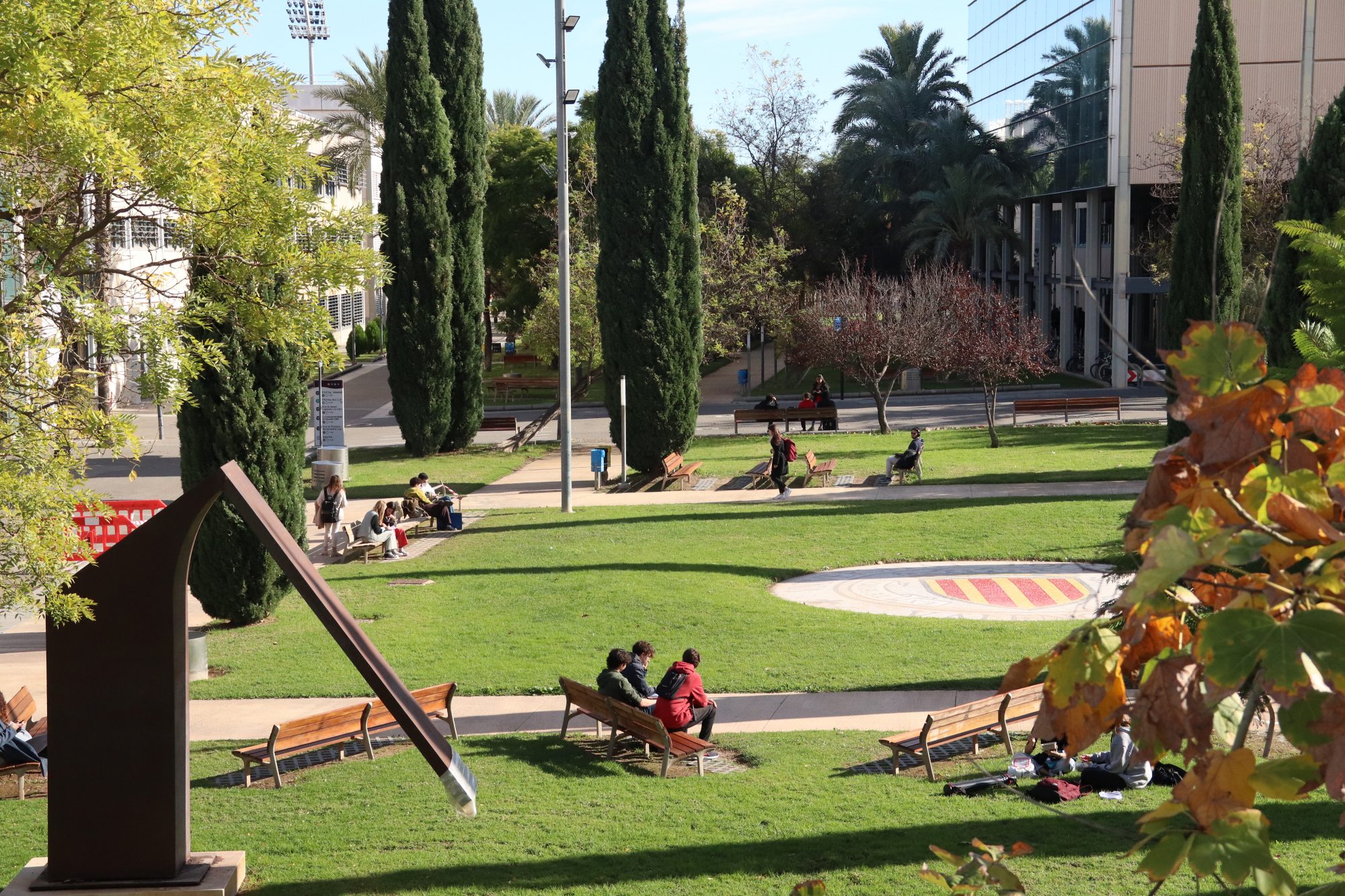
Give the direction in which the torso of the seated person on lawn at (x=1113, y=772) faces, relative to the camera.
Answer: to the viewer's left

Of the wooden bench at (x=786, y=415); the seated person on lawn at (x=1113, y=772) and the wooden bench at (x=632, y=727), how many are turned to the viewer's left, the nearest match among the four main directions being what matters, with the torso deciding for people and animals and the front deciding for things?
1

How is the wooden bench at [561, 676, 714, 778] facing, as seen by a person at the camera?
facing away from the viewer and to the right of the viewer

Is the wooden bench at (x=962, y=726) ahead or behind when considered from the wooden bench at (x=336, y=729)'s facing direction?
behind

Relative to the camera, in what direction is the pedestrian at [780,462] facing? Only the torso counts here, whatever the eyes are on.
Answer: to the viewer's left

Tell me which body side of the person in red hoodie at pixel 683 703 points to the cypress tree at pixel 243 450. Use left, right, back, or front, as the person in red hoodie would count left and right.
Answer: left

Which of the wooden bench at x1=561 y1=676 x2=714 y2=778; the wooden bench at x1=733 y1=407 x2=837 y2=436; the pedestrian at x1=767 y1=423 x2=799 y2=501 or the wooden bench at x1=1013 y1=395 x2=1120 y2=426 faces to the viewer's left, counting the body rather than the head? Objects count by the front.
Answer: the pedestrian

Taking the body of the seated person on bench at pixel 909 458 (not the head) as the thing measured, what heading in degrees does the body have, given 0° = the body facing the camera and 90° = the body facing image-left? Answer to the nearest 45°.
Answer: approximately 90°

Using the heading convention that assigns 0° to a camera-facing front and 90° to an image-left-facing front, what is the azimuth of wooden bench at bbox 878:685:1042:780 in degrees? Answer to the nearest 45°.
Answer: approximately 135°

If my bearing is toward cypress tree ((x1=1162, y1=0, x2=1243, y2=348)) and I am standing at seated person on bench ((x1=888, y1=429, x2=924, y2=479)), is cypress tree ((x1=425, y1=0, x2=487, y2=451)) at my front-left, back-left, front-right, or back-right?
back-left

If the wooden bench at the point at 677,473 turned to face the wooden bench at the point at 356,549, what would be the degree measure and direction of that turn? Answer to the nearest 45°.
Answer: approximately 90° to its right

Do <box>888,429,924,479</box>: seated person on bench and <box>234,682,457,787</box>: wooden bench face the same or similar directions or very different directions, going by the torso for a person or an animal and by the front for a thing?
same or similar directions
